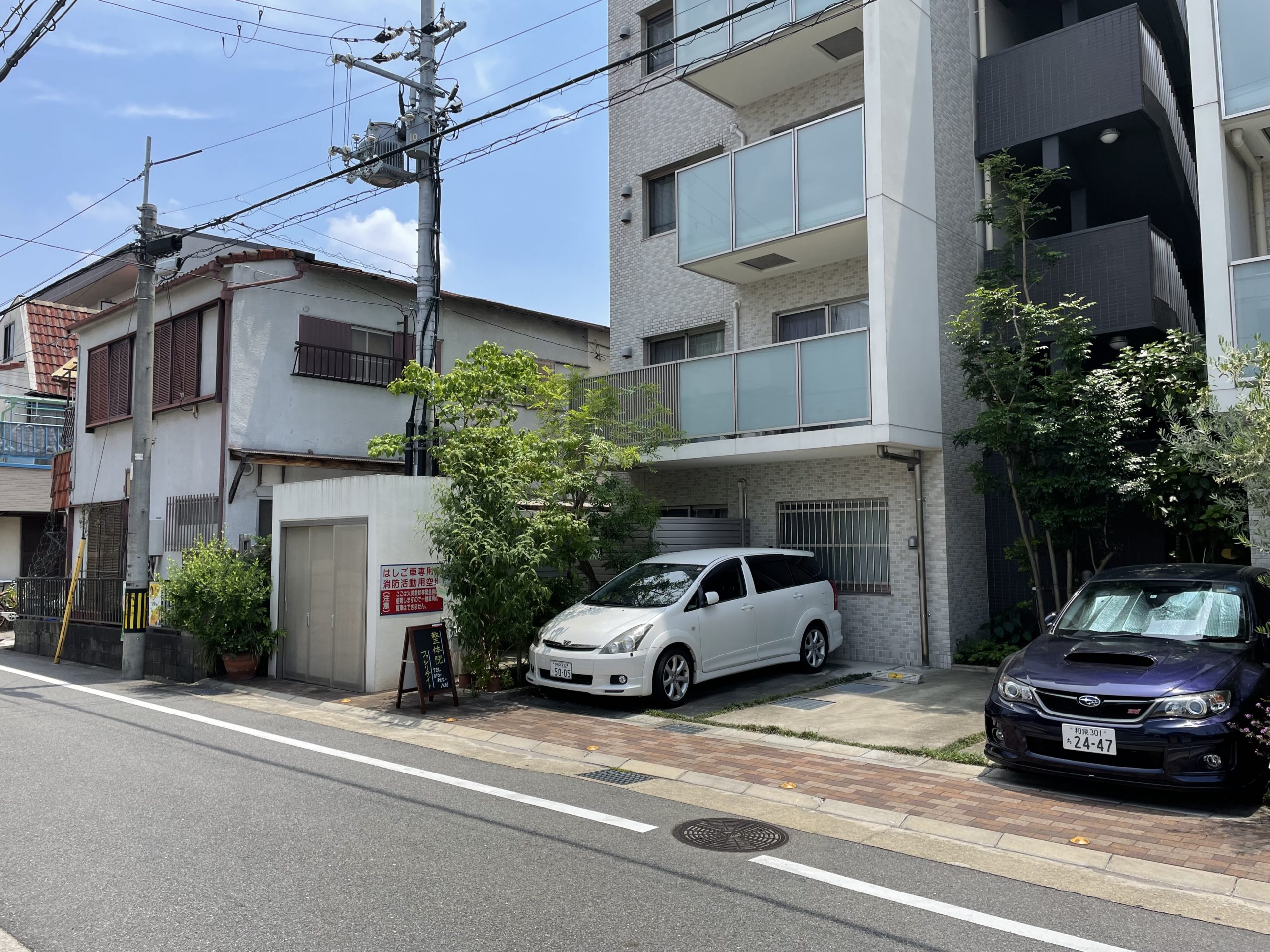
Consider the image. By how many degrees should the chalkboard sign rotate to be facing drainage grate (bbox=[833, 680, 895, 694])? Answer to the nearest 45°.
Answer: approximately 45° to its left

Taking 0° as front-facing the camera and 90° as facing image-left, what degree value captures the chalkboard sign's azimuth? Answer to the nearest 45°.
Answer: approximately 315°

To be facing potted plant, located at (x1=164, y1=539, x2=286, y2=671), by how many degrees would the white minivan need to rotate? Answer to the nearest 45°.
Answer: approximately 45° to its right

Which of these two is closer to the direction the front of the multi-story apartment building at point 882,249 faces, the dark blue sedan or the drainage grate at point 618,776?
the drainage grate

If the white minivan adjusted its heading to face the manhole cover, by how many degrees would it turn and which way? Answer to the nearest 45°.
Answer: approximately 45° to its left

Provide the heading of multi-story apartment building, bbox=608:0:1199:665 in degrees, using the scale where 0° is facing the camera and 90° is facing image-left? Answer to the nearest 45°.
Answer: approximately 45°
